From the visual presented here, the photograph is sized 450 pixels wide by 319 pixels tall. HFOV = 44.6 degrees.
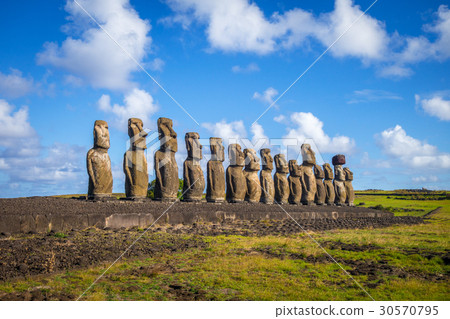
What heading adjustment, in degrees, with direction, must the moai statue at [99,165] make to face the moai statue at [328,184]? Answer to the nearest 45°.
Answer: approximately 90° to its left

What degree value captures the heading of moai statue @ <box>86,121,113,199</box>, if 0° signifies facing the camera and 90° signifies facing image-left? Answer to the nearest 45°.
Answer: approximately 315°
